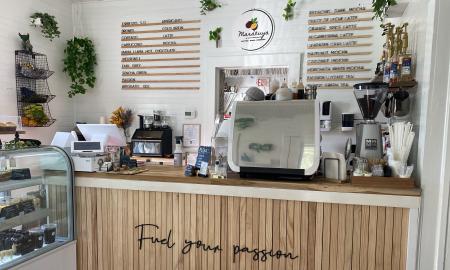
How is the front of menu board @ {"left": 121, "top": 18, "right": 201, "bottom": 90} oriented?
toward the camera

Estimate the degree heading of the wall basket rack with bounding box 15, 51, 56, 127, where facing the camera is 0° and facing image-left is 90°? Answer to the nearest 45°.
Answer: approximately 315°

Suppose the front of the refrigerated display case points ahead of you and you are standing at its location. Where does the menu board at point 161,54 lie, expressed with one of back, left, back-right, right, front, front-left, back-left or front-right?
left

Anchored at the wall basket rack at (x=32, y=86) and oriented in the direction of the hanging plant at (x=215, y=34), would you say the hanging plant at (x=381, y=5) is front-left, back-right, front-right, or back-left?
front-right

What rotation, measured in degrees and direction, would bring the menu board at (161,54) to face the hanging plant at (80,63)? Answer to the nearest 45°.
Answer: approximately 90° to its right

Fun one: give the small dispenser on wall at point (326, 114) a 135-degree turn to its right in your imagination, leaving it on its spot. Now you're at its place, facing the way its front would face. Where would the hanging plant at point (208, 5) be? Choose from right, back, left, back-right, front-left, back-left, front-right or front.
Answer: front-left

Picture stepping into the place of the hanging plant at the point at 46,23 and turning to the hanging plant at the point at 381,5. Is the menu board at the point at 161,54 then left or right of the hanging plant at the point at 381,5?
left

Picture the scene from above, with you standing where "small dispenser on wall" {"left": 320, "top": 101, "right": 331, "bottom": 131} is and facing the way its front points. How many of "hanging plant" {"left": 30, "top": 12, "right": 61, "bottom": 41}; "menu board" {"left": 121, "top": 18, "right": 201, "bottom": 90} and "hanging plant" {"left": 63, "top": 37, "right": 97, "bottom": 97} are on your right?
3

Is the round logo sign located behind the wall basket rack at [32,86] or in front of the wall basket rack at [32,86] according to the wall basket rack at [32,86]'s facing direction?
in front

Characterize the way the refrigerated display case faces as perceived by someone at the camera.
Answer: facing the viewer and to the right of the viewer

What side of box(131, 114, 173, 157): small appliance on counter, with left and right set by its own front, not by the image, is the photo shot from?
front

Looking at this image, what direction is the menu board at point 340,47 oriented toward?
toward the camera
